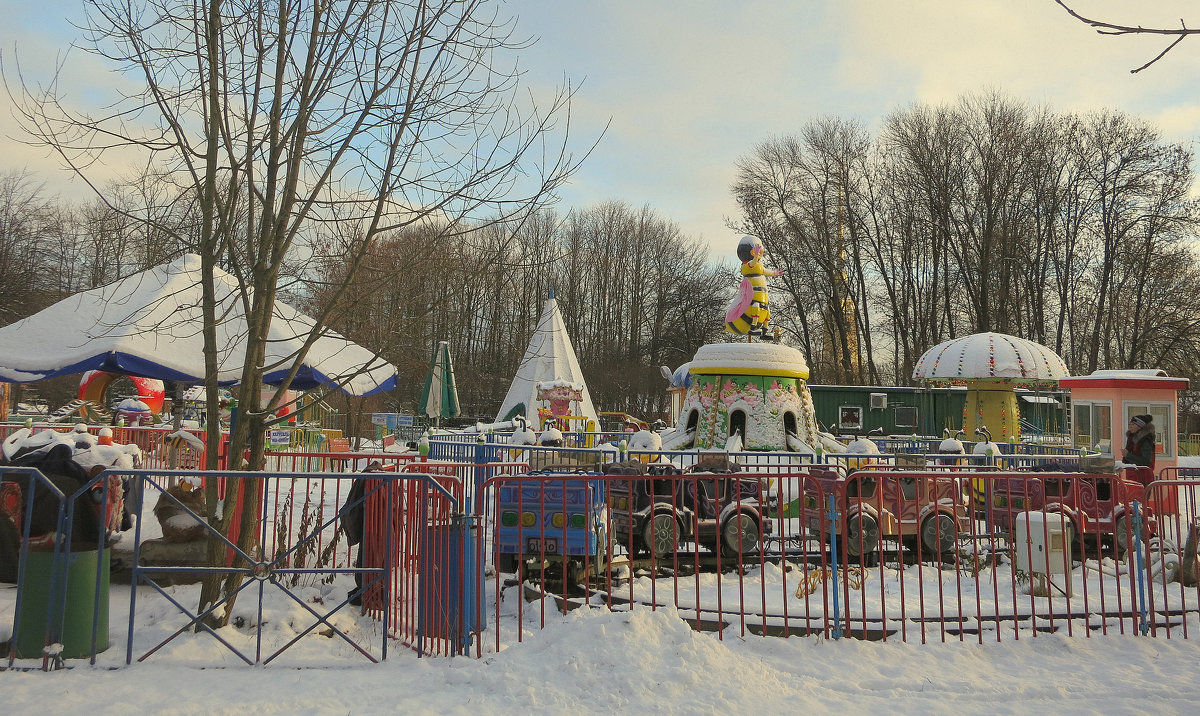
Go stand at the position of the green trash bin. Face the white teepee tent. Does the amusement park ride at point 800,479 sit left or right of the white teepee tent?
right

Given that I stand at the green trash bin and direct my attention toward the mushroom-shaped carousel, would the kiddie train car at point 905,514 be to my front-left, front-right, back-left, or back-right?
front-right

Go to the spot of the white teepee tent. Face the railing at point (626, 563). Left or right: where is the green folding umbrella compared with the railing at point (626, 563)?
right

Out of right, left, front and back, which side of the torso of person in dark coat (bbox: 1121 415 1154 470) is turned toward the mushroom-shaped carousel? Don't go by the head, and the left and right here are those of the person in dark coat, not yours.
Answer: right

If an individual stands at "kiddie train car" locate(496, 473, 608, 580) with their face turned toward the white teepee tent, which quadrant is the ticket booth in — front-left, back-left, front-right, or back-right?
front-right
